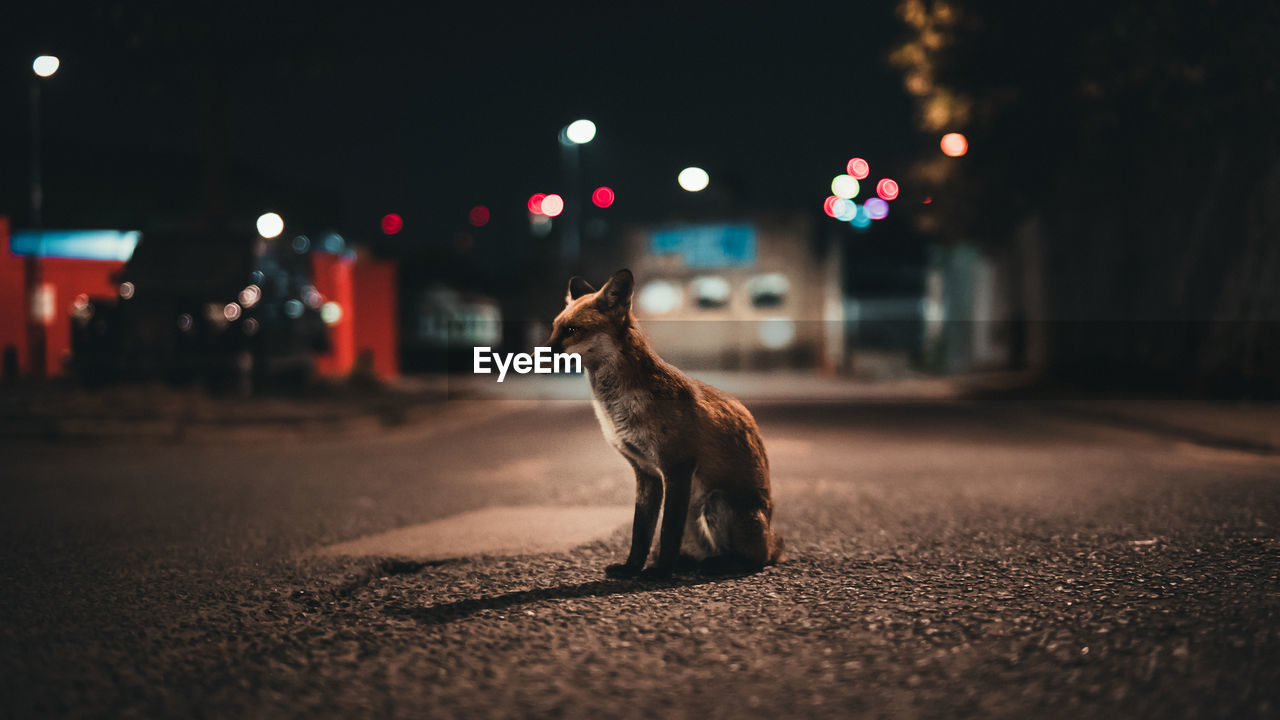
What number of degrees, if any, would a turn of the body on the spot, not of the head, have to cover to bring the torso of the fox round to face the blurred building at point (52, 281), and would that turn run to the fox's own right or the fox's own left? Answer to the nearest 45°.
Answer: approximately 45° to the fox's own right

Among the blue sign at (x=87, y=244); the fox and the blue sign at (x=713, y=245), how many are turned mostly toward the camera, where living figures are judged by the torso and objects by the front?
2

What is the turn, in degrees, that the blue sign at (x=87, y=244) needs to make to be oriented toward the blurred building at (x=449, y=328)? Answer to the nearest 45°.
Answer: approximately 135° to its left

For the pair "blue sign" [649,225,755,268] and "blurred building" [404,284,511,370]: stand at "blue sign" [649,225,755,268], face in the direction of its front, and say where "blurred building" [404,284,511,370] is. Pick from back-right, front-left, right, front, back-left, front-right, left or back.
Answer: right

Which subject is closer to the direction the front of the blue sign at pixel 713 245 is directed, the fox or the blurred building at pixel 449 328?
the fox

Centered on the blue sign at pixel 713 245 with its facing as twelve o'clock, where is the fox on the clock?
The fox is roughly at 12 o'clock from the blue sign.

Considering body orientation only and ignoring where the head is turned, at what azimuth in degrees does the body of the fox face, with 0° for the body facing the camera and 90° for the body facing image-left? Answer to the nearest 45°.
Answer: approximately 90°

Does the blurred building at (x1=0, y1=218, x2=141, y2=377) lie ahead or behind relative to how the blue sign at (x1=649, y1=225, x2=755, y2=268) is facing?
ahead

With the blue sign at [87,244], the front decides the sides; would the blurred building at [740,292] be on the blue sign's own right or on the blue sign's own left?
on the blue sign's own left

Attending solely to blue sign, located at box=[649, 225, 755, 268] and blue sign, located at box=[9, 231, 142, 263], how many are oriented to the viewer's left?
0

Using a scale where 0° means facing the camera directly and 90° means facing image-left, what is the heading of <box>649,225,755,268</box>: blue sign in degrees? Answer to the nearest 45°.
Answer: approximately 0°

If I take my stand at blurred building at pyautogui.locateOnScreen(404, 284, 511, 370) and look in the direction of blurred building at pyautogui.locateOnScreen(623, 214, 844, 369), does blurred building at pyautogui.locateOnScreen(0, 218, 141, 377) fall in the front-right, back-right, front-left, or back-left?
back-right
